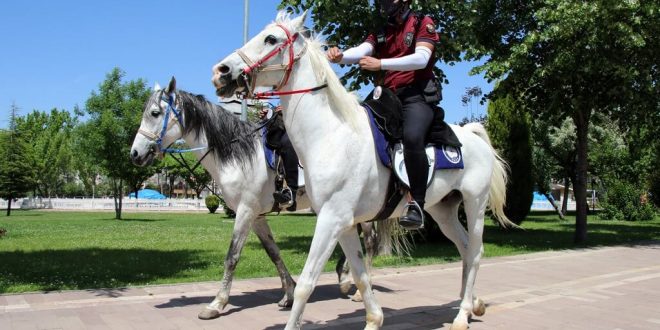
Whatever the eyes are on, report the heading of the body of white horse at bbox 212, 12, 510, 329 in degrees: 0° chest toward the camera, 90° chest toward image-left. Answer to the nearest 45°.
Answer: approximately 45°

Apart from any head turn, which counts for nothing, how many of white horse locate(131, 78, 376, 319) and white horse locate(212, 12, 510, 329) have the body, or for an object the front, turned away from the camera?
0

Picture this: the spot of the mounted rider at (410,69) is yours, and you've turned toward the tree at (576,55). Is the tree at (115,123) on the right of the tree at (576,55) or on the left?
left

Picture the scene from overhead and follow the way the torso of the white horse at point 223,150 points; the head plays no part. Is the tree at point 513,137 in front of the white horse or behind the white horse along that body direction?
behind

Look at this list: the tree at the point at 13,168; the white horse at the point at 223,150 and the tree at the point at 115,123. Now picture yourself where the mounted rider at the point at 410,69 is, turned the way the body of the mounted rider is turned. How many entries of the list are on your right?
3

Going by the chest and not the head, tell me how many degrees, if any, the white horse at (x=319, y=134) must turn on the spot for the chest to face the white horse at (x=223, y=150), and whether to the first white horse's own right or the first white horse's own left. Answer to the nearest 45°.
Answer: approximately 90° to the first white horse's own right

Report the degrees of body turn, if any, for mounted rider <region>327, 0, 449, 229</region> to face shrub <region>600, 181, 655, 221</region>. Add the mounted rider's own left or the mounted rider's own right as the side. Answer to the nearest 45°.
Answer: approximately 180°

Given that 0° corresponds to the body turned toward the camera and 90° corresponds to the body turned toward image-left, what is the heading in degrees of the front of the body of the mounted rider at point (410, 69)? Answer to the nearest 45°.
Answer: approximately 45°

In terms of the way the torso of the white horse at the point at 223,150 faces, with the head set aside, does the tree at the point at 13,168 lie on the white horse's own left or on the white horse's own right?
on the white horse's own right
